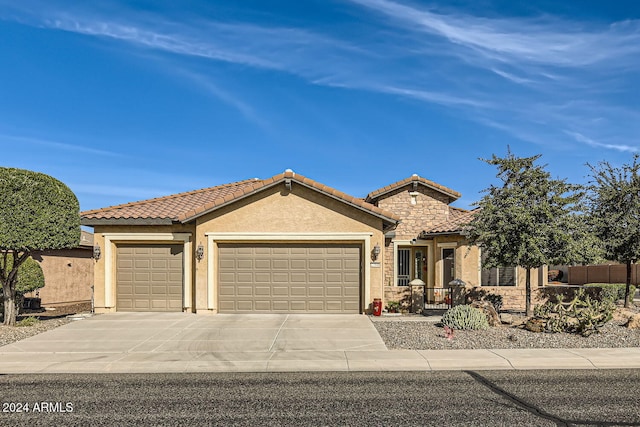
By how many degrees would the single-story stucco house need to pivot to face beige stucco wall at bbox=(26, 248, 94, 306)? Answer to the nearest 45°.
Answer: approximately 135° to its right

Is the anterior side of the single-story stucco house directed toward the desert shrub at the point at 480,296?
no

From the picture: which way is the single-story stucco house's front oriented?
toward the camera

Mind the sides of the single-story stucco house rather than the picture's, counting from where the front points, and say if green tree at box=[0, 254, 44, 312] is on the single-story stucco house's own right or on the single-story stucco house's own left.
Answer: on the single-story stucco house's own right

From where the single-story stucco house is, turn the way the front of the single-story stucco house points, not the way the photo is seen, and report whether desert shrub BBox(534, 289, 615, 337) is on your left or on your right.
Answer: on your left

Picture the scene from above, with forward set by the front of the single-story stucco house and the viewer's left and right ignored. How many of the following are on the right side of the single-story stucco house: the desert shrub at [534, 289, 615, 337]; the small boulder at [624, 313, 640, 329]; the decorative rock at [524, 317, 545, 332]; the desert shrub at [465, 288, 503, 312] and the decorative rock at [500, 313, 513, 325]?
0

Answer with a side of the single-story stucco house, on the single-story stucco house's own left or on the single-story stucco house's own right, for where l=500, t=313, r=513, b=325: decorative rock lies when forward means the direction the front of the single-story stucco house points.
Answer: on the single-story stucco house's own left

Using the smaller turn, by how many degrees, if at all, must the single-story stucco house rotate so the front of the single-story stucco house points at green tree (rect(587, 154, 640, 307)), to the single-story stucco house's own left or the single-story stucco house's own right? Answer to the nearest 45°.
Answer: approximately 90° to the single-story stucco house's own left
